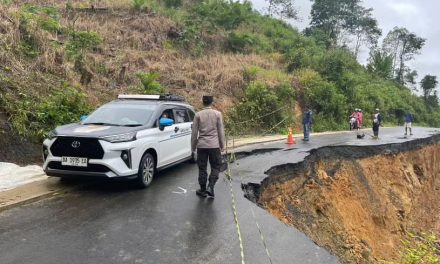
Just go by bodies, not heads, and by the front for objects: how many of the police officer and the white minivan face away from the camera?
1

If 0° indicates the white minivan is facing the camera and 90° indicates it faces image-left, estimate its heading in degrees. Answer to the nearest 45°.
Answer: approximately 45°

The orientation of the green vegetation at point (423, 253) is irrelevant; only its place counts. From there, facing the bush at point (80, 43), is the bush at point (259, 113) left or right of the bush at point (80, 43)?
right

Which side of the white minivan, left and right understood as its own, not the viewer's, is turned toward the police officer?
left

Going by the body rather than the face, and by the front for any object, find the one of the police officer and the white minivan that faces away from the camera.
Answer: the police officer

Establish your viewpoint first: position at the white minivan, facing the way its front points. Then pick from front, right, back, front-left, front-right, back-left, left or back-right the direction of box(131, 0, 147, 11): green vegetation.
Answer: back-right

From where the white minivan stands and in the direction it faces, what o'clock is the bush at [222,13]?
The bush is roughly at 5 o'clock from the white minivan.

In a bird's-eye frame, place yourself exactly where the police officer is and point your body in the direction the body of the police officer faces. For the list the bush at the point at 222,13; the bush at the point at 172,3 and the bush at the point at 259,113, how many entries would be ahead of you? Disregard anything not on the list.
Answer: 3

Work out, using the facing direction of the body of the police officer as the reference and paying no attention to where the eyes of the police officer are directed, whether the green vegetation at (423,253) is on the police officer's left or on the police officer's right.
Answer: on the police officer's right

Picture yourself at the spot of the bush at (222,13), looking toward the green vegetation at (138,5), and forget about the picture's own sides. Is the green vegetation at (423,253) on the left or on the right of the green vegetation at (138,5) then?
left

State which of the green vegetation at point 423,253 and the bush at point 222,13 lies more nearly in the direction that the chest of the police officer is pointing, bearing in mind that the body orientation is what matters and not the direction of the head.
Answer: the bush

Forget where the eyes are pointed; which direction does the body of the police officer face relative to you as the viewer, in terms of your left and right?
facing away from the viewer

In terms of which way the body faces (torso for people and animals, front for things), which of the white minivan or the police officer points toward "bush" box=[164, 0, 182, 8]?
the police officer
